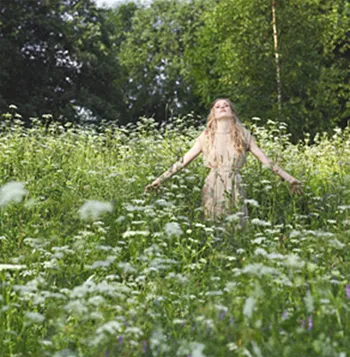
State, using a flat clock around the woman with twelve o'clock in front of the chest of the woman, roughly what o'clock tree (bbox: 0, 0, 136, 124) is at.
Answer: The tree is roughly at 5 o'clock from the woman.

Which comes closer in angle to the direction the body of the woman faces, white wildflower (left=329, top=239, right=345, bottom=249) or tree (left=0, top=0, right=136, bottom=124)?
the white wildflower

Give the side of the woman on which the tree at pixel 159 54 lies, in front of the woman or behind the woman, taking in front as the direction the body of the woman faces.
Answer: behind

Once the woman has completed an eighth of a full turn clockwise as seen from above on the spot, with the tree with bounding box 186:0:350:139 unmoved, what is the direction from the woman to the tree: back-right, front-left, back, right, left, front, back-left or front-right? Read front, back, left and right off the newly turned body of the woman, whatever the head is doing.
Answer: back-right

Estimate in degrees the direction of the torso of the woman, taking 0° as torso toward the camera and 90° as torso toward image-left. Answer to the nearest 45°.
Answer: approximately 0°

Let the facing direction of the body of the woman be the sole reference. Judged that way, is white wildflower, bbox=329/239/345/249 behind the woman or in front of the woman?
in front

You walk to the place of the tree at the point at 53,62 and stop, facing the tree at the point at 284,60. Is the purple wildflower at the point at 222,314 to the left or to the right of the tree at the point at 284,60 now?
right

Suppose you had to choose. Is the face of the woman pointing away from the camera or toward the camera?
toward the camera

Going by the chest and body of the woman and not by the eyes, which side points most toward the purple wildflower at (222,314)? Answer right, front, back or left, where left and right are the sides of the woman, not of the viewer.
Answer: front
